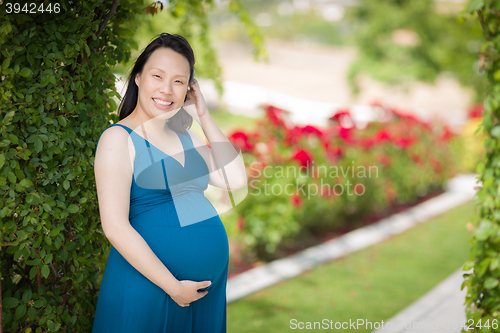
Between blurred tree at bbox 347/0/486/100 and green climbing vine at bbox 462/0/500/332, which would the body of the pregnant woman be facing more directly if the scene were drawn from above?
the green climbing vine

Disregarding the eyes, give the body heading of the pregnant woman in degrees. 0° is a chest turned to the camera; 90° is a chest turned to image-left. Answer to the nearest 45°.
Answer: approximately 315°

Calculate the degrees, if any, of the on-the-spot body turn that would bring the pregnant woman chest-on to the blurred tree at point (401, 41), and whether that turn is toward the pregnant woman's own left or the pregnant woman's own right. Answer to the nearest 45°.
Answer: approximately 90° to the pregnant woman's own left
